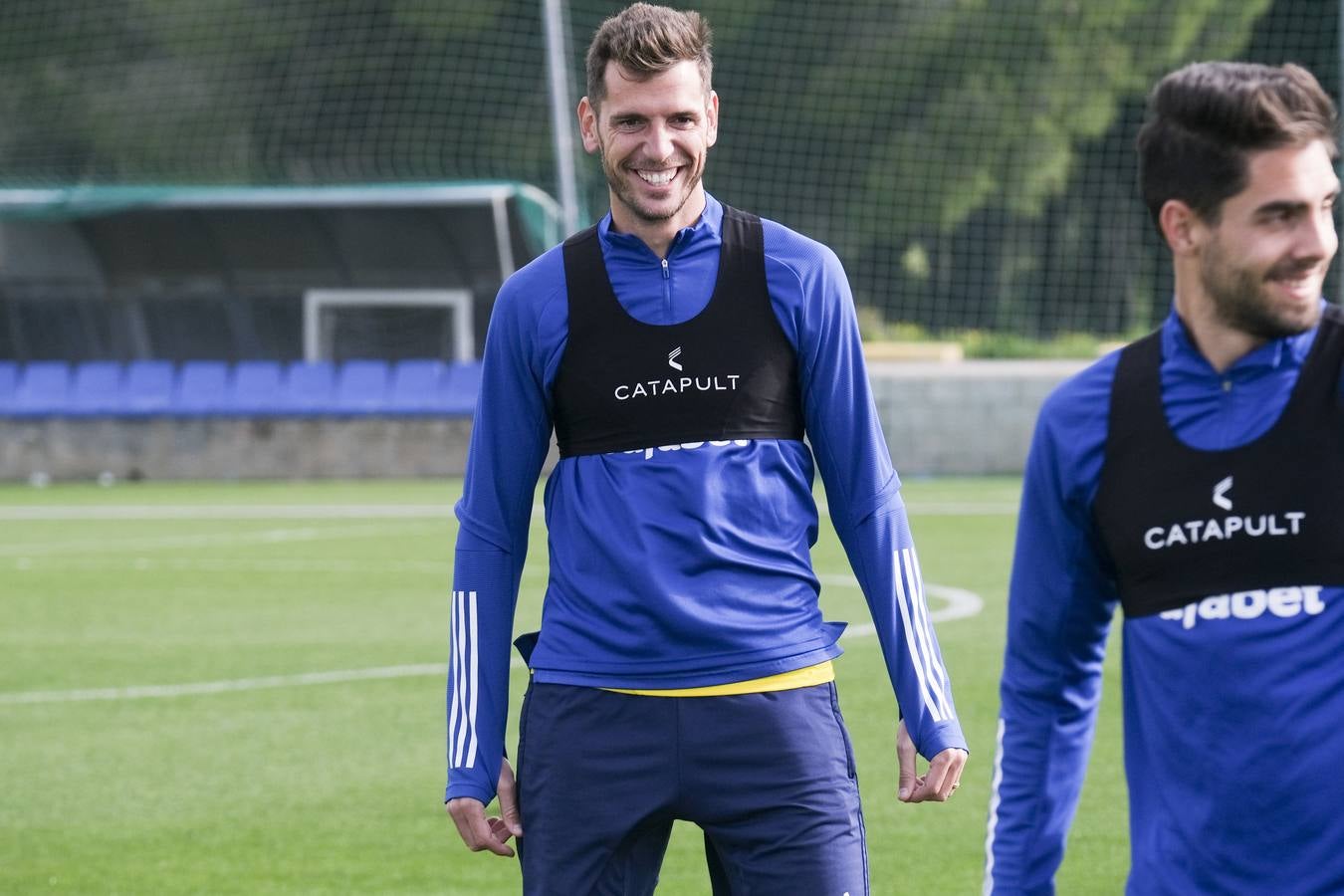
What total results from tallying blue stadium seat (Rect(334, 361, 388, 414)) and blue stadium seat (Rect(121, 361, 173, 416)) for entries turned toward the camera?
2

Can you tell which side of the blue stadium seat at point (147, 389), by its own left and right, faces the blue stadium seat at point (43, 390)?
right

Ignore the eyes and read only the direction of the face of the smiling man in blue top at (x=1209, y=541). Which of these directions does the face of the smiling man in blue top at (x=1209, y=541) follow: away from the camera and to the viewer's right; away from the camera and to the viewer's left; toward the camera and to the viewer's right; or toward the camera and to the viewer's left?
toward the camera and to the viewer's right

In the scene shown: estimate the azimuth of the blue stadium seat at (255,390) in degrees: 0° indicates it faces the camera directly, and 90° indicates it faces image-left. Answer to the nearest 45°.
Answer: approximately 0°

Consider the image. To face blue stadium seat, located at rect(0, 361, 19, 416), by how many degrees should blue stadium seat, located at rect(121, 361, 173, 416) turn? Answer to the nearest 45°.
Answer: approximately 135° to its right

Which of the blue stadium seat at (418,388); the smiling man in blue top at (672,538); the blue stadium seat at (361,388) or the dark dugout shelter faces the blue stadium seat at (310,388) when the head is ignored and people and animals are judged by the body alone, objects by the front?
the dark dugout shelter

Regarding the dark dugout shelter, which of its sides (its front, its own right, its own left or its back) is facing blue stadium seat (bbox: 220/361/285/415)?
front

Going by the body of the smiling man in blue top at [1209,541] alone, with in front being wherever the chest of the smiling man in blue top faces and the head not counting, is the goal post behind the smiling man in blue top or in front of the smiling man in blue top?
behind

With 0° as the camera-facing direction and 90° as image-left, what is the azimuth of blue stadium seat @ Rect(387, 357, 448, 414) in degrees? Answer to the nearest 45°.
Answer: approximately 0°

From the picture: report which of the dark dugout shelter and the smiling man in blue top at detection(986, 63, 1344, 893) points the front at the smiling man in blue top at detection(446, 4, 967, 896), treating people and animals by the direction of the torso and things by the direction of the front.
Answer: the dark dugout shelter

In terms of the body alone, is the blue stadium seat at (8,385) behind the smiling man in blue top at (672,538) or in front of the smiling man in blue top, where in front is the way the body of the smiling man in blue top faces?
behind

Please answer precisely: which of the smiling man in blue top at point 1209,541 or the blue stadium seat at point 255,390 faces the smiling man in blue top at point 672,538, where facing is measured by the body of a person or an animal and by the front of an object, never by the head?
the blue stadium seat
